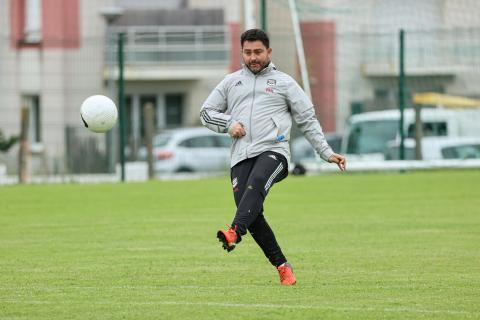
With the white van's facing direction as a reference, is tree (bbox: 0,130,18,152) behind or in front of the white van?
in front

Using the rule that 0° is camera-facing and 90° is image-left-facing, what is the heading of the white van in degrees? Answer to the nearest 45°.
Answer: approximately 45°

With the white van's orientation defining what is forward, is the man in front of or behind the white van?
in front

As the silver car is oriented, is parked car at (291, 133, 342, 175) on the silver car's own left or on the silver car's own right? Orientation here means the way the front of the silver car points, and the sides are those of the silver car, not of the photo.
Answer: on the silver car's own right

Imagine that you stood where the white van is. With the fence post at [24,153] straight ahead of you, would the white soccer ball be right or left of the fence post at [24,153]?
left

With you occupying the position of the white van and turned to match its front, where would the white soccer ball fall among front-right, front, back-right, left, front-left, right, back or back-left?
front-left

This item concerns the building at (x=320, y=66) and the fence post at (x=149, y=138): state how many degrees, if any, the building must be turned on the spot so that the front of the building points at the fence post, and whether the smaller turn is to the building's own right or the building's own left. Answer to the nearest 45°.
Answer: approximately 45° to the building's own right

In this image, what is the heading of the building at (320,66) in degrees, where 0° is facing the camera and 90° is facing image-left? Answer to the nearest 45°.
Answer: approximately 0°

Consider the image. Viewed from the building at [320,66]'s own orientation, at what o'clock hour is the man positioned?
The man is roughly at 12 o'clock from the building.
